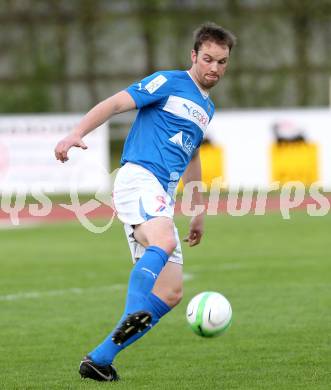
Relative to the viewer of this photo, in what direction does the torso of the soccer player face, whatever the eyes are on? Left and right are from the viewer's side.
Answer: facing the viewer and to the right of the viewer

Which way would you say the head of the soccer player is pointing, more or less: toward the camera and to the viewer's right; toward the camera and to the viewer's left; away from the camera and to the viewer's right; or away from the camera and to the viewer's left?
toward the camera and to the viewer's right

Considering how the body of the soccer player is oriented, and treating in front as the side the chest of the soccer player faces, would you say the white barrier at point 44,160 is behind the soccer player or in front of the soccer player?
behind

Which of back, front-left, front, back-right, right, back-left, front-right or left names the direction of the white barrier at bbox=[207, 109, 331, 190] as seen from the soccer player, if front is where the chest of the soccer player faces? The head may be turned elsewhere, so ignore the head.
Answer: back-left

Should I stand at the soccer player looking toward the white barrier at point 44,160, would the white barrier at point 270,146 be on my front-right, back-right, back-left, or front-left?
front-right
